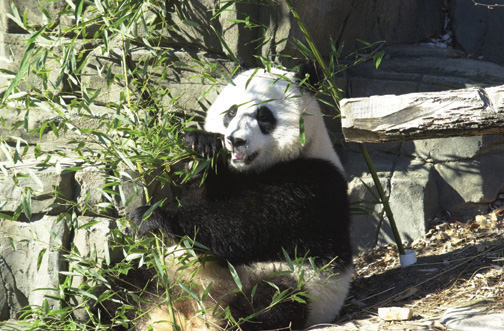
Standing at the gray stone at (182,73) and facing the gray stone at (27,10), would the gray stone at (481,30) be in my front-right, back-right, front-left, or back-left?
back-right

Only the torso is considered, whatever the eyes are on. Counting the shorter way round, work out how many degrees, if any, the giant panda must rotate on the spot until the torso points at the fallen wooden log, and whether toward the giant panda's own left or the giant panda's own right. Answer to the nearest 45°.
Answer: approximately 90° to the giant panda's own left

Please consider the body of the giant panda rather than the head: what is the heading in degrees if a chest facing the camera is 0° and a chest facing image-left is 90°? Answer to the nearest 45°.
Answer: approximately 45°

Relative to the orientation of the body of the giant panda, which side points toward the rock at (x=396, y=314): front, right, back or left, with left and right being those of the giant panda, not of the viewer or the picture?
left

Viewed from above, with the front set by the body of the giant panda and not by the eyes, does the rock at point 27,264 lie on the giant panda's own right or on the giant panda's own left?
on the giant panda's own right

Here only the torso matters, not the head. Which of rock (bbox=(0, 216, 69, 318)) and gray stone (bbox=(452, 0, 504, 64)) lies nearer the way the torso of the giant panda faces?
the rock

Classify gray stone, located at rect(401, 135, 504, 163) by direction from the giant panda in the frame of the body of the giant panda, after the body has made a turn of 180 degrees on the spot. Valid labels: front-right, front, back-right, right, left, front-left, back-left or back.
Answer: front
